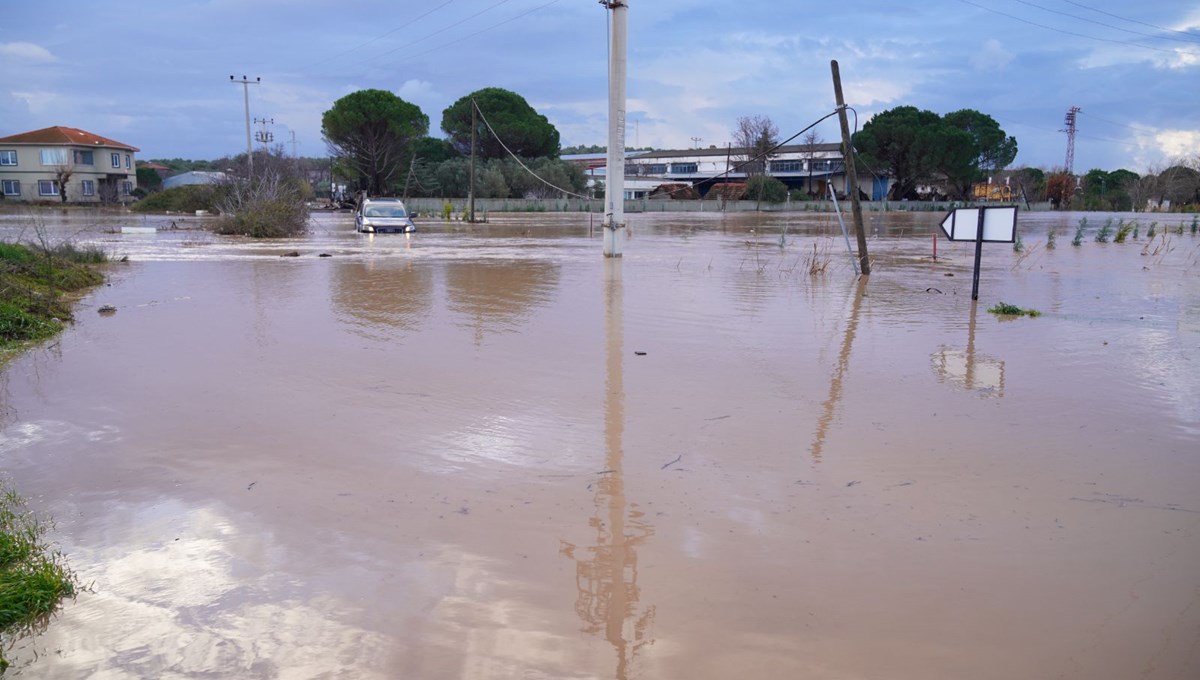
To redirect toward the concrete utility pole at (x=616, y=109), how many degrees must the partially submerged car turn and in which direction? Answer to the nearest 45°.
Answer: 0° — it already faces it

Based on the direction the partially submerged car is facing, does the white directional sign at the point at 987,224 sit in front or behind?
in front

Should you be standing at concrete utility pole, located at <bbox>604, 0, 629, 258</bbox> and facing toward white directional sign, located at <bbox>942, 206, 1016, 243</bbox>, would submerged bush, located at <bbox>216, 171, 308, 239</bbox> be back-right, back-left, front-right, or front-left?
back-right

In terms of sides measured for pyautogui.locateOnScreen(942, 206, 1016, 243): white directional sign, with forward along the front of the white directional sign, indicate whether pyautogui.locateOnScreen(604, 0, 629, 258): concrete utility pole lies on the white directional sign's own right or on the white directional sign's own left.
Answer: on the white directional sign's own right

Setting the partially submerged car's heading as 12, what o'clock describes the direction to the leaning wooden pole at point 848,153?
The leaning wooden pole is roughly at 11 o'clock from the partially submerged car.

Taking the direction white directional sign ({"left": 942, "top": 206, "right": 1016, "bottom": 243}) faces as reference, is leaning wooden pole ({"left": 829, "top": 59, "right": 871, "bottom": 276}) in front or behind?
behind

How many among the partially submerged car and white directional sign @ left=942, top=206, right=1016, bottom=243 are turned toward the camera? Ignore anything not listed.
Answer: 2

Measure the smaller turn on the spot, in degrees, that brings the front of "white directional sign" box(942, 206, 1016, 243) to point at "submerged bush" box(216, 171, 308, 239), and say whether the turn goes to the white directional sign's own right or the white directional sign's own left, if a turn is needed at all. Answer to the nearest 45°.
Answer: approximately 135° to the white directional sign's own right

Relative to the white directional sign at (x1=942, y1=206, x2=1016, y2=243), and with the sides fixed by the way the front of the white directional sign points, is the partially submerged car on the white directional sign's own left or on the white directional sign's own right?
on the white directional sign's own right
